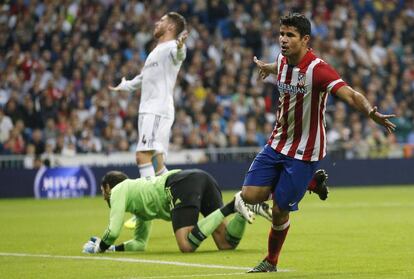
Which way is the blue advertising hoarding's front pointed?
toward the camera

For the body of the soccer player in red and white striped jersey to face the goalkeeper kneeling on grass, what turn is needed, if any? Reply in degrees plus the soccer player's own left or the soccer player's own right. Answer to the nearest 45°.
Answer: approximately 90° to the soccer player's own right

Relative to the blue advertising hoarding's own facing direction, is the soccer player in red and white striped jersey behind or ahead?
ahead

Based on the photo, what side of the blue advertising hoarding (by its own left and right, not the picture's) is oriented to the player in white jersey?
front

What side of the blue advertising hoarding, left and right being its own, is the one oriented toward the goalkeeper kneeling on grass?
front

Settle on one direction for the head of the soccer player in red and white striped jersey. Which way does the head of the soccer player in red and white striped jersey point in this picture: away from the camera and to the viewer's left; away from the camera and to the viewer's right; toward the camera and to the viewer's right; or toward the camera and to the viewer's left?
toward the camera and to the viewer's left
